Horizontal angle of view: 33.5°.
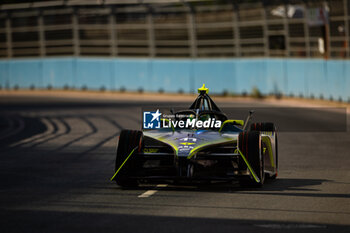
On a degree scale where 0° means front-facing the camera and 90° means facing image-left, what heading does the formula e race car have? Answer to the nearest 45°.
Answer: approximately 0°

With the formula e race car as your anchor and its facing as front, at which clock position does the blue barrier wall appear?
The blue barrier wall is roughly at 6 o'clock from the formula e race car.
